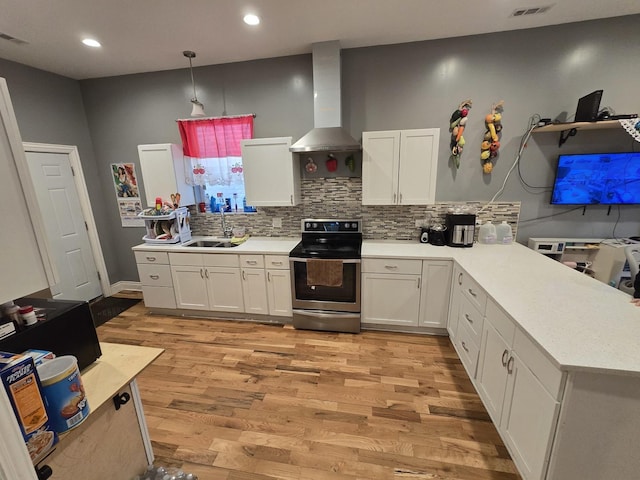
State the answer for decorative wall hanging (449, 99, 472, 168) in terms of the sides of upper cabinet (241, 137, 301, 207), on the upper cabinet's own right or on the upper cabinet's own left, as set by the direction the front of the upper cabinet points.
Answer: on the upper cabinet's own left

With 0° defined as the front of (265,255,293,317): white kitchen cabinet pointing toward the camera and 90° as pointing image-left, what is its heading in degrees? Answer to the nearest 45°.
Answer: approximately 0°

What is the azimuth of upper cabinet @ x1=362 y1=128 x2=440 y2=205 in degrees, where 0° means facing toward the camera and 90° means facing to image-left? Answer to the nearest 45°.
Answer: approximately 0°

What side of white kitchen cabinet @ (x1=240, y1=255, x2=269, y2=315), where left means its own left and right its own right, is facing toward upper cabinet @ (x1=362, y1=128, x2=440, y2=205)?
left

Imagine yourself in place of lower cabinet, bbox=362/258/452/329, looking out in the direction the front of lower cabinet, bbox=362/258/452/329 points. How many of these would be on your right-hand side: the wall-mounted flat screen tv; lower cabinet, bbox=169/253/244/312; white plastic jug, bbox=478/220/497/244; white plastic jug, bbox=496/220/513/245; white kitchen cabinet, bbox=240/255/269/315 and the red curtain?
3

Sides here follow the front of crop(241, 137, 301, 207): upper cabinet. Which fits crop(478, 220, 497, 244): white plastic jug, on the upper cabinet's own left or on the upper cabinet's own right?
on the upper cabinet's own left

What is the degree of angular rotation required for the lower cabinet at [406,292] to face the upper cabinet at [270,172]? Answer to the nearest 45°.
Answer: approximately 90° to its right
